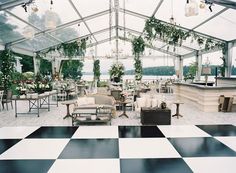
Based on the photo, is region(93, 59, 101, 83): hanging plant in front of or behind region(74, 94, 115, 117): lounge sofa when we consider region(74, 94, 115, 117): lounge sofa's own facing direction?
behind

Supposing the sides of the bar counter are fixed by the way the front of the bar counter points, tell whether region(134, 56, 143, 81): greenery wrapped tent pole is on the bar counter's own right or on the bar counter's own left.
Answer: on the bar counter's own right

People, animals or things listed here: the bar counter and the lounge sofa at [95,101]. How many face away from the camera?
0

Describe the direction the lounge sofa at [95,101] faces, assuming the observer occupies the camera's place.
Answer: facing the viewer

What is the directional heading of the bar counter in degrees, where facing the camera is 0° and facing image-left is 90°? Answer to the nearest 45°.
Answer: approximately 45°

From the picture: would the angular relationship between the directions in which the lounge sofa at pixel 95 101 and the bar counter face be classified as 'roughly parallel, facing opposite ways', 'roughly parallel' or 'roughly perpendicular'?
roughly perpendicular

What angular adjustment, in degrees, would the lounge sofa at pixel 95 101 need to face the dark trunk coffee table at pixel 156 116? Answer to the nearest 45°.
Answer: approximately 45° to its left

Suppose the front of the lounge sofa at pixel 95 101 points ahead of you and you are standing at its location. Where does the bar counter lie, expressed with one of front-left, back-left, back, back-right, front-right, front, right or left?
left

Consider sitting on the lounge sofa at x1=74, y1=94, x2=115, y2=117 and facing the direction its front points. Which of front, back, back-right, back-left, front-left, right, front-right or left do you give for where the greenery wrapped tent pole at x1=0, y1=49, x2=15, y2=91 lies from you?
back-right

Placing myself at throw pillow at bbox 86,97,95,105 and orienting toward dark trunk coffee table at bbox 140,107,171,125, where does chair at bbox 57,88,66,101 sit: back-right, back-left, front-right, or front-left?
back-left

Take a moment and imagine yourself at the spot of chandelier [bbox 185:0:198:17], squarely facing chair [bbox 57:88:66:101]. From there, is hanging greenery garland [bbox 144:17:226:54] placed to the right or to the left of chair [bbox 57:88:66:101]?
right

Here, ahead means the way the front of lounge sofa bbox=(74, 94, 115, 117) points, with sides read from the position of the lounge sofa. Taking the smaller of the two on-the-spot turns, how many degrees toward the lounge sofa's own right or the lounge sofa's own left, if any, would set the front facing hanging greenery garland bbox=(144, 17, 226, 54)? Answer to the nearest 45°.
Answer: approximately 135° to the lounge sofa's own left

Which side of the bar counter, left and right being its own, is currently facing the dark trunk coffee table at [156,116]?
front

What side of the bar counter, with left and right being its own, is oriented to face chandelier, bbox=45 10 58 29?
front
